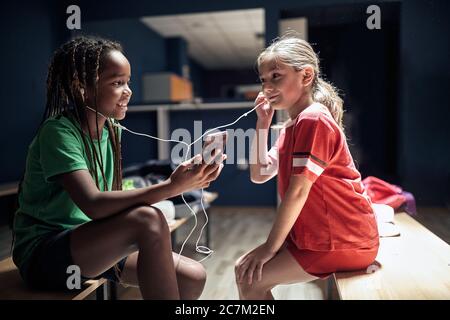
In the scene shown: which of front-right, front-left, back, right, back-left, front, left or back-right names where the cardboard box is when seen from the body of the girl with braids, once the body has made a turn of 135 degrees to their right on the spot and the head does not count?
back-right

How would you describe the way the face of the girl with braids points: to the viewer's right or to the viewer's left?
to the viewer's right

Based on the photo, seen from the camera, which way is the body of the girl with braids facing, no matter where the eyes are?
to the viewer's right
